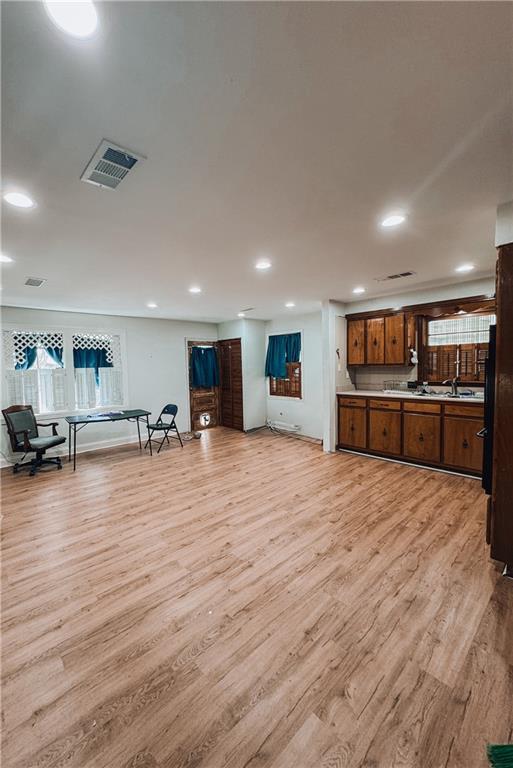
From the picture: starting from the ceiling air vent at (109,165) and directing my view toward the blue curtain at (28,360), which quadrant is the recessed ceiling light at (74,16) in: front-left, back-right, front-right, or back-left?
back-left

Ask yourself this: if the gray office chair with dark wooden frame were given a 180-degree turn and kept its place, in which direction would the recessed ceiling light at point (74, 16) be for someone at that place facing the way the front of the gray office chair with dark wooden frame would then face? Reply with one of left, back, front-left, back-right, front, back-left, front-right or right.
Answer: back-left

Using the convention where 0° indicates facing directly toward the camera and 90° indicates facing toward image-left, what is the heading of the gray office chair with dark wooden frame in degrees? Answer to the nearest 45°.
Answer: approximately 315°

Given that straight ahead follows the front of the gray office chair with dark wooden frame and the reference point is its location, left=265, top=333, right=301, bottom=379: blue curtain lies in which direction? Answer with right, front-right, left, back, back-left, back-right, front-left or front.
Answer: front-left
